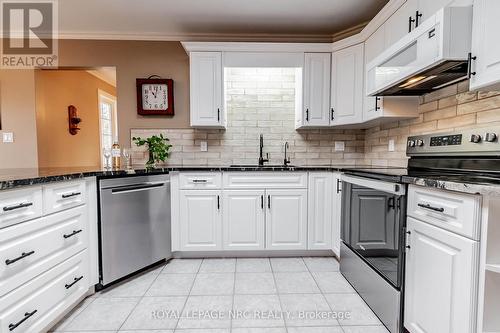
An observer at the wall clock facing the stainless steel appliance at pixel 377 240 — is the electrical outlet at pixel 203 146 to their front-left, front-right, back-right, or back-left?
front-left

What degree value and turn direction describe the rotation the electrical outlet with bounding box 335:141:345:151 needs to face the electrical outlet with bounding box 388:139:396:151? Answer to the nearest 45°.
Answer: approximately 45° to its left

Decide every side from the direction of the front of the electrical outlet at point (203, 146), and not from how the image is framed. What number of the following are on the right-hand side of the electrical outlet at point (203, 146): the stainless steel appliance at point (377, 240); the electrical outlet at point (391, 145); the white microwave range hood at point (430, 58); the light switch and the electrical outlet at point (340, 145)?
1

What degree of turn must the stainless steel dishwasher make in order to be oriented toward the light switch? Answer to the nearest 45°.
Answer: approximately 180°

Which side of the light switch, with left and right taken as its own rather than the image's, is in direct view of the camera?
front

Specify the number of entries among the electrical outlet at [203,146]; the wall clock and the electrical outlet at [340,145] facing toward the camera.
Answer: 3

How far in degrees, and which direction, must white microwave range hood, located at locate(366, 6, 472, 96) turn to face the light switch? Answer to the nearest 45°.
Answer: approximately 45° to its right

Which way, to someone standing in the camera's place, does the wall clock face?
facing the viewer

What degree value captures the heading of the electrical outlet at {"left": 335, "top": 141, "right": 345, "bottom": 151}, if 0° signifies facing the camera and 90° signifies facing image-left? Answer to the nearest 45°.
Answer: approximately 0°

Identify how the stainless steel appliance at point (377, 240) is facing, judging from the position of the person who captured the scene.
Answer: facing the viewer and to the left of the viewer

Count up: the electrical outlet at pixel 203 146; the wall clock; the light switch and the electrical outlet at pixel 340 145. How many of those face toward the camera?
4

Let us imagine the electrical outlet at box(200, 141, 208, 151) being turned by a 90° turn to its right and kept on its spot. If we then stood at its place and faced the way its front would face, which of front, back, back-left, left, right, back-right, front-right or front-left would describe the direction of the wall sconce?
front-right

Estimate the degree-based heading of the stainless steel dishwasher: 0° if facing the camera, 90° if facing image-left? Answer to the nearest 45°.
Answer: approximately 315°

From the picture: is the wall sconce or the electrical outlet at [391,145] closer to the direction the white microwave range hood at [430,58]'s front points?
the wall sconce
